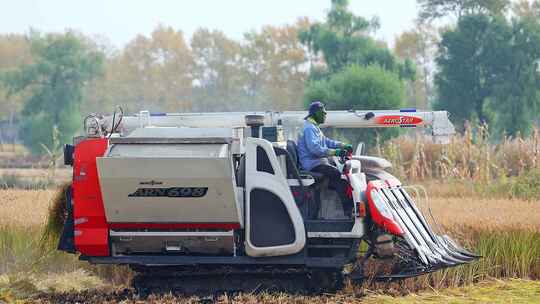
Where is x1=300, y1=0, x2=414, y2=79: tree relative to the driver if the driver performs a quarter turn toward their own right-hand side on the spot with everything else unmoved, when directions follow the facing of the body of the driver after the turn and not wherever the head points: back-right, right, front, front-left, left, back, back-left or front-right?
back

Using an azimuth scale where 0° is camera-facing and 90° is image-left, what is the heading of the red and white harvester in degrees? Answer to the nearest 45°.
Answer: approximately 270°

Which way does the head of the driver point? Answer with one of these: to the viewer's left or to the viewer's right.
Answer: to the viewer's right

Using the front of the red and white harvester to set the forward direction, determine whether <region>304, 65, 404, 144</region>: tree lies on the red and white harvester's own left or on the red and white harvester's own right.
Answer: on the red and white harvester's own left

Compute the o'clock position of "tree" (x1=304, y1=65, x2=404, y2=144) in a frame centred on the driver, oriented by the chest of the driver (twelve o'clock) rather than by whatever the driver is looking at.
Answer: The tree is roughly at 9 o'clock from the driver.

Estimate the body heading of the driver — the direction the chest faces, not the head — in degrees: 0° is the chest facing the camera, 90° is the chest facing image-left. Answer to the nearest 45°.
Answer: approximately 270°

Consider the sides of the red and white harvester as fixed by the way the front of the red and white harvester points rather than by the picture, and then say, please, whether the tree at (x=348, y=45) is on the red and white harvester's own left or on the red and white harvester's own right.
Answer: on the red and white harvester's own left
